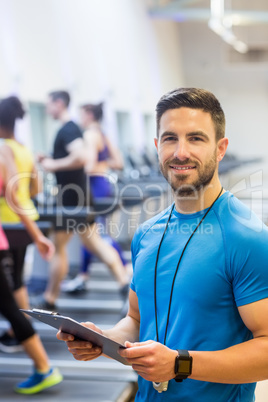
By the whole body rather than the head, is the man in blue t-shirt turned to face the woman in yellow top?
no

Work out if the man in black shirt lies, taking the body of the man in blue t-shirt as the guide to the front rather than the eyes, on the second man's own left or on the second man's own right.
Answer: on the second man's own right

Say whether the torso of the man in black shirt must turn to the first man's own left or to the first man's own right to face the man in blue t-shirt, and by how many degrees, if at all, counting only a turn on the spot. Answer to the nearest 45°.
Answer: approximately 90° to the first man's own left

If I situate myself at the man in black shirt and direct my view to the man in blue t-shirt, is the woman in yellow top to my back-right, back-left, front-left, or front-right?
front-right

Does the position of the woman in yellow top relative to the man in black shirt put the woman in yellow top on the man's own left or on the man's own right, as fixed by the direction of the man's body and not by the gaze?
on the man's own left

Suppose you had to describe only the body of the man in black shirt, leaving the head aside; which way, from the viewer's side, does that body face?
to the viewer's left

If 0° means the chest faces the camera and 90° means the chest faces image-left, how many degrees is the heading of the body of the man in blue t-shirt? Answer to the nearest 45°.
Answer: approximately 45°

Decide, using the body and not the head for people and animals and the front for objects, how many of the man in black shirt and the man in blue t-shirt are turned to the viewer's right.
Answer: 0

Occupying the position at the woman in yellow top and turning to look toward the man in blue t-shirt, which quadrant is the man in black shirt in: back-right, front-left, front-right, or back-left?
back-left
